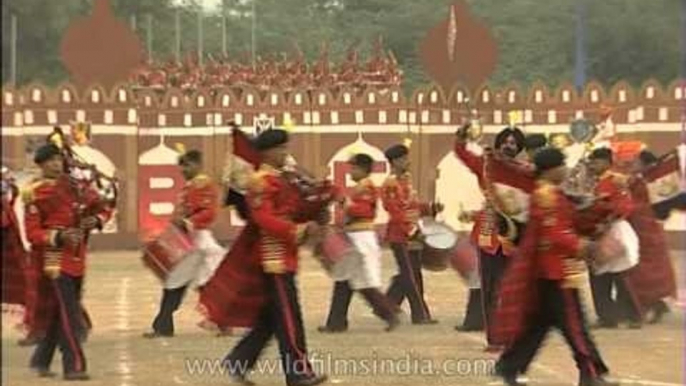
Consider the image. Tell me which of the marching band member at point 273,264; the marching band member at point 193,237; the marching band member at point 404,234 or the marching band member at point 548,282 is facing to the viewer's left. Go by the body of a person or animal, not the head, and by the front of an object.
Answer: the marching band member at point 193,237

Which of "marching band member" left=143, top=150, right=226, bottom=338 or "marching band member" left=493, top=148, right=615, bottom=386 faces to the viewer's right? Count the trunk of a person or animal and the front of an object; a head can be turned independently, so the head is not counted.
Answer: "marching band member" left=493, top=148, right=615, bottom=386

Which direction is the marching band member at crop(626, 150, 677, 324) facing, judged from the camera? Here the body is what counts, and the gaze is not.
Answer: to the viewer's left

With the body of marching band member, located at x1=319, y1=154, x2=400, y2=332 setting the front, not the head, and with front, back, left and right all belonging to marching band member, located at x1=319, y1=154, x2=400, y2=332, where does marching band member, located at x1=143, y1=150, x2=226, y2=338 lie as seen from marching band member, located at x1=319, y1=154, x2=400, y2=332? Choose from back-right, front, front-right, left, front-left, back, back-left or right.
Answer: front

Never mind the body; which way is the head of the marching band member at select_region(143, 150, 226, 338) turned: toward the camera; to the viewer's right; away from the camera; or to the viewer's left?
to the viewer's left

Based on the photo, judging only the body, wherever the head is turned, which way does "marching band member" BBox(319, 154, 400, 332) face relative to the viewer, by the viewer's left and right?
facing to the left of the viewer

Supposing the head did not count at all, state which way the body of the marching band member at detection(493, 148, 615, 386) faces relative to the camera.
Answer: to the viewer's right

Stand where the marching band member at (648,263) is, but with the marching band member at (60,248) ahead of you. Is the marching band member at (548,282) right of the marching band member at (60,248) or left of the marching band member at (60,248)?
left

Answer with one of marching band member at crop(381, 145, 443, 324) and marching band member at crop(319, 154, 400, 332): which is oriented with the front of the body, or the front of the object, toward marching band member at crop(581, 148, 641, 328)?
marching band member at crop(381, 145, 443, 324)

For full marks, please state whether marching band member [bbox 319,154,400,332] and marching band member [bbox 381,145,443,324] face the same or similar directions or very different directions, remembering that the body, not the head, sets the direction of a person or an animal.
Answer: very different directions

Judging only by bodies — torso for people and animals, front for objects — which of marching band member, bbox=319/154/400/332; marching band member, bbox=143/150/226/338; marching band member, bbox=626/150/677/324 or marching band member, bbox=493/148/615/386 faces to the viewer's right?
marching band member, bbox=493/148/615/386
